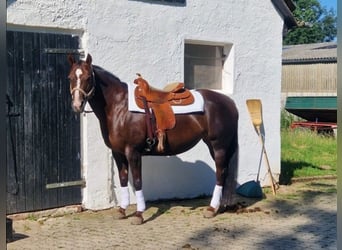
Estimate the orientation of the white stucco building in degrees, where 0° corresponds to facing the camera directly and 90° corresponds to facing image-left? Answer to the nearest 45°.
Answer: approximately 0°
